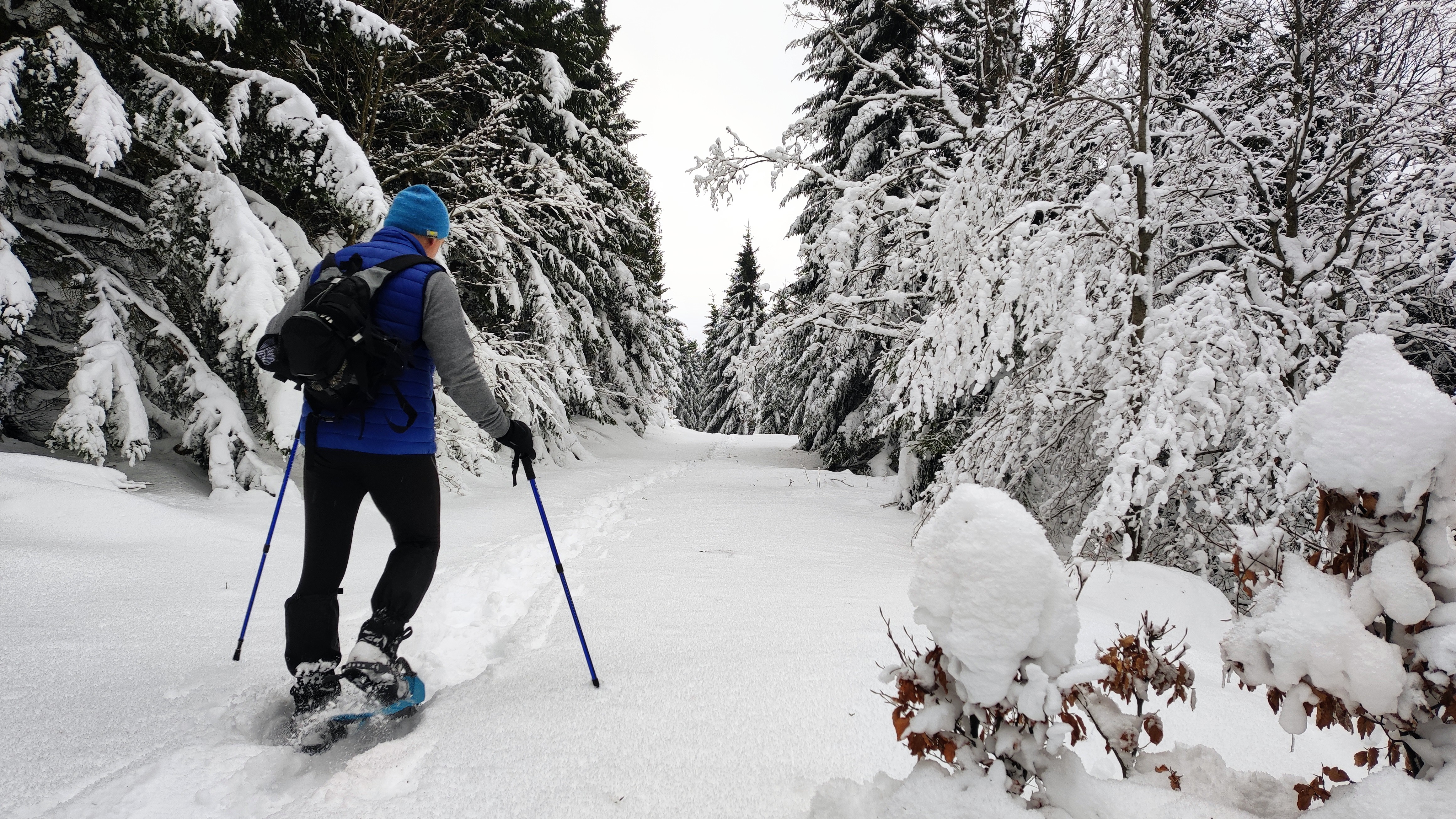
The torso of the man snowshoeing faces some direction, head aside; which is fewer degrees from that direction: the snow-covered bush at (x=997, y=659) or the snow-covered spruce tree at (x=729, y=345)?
the snow-covered spruce tree

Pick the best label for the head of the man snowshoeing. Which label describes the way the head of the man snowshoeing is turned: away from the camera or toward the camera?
away from the camera

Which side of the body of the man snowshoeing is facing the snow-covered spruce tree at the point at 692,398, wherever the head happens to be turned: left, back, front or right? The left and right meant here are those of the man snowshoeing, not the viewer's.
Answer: front

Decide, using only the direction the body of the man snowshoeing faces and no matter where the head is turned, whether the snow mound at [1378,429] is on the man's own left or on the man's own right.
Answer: on the man's own right

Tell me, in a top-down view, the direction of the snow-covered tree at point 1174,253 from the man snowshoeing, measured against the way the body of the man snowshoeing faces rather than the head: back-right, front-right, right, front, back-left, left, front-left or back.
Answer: front-right

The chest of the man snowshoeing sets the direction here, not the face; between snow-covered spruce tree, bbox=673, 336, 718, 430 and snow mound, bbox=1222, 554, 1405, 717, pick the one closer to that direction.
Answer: the snow-covered spruce tree

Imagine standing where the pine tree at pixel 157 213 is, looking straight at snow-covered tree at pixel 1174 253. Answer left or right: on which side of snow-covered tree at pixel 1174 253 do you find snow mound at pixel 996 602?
right

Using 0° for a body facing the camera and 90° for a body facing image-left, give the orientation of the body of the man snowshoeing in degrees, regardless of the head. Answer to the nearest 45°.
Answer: approximately 225°

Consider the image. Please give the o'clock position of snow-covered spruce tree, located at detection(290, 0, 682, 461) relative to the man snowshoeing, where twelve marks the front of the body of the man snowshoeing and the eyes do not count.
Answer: The snow-covered spruce tree is roughly at 11 o'clock from the man snowshoeing.

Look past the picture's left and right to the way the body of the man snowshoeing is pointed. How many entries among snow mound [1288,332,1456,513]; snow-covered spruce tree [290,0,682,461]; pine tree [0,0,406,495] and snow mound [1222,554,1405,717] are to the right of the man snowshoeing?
2

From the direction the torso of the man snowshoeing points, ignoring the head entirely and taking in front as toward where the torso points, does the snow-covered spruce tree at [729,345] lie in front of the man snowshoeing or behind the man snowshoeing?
in front

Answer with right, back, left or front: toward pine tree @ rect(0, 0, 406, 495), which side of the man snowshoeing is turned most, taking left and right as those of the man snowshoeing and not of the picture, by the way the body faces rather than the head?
left

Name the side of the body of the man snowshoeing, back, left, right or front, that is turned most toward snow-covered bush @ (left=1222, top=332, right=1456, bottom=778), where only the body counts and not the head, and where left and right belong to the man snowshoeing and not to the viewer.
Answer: right

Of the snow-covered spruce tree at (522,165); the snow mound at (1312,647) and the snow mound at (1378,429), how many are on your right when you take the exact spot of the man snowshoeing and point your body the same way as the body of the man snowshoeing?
2
